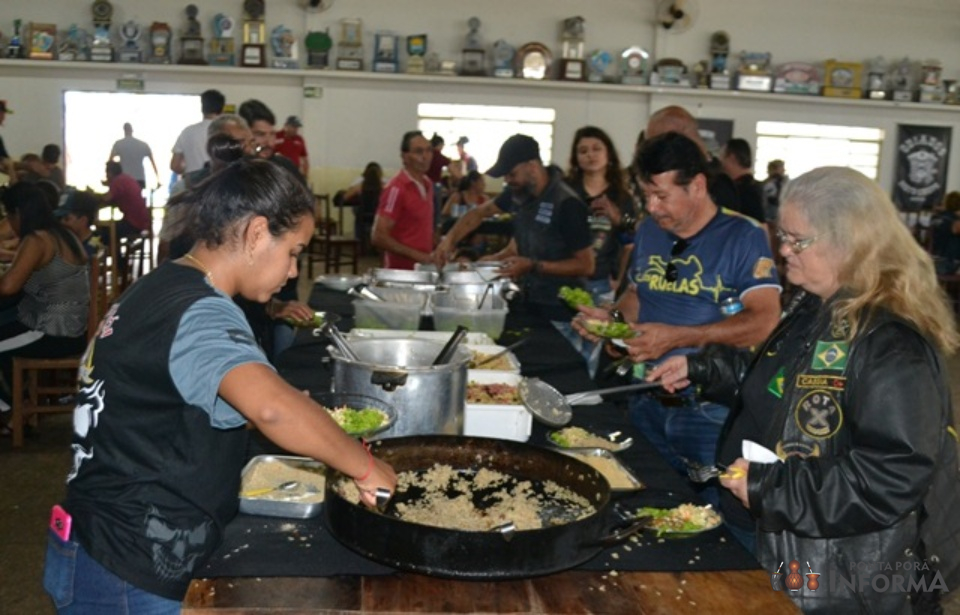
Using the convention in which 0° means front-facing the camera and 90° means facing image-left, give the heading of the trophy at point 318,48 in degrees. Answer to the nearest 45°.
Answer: approximately 0°

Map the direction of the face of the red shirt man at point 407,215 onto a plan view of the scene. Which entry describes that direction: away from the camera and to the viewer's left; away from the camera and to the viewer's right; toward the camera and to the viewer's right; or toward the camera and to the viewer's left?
toward the camera and to the viewer's right

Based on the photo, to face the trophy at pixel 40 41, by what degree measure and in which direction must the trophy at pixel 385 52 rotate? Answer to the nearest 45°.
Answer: approximately 90° to its right

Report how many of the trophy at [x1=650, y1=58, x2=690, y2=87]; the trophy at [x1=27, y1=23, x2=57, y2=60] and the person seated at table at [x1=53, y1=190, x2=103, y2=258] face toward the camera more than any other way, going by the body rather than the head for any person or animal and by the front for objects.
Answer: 2

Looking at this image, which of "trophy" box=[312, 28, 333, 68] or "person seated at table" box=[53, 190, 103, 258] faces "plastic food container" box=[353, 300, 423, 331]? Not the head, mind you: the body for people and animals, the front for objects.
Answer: the trophy

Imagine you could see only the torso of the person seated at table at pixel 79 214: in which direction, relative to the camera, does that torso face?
to the viewer's left

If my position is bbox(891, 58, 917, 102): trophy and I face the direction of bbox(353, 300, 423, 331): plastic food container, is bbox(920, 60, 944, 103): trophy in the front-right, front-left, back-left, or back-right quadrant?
back-left

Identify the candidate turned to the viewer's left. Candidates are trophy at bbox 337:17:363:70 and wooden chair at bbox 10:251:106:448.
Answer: the wooden chair

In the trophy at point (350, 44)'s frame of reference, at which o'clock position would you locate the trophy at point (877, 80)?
the trophy at point (877, 80) is roughly at 9 o'clock from the trophy at point (350, 44).

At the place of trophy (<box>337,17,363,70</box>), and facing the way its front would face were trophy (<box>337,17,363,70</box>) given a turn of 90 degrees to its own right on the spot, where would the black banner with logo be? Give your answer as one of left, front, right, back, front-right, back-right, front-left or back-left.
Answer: back

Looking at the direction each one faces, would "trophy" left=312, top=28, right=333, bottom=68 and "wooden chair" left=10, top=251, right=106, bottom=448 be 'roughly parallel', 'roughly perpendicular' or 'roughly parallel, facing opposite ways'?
roughly perpendicular
